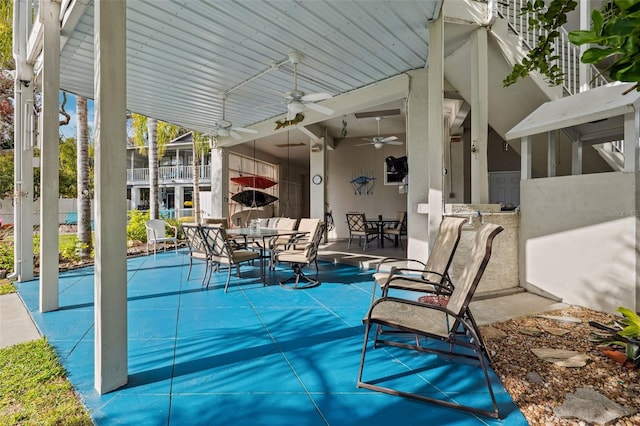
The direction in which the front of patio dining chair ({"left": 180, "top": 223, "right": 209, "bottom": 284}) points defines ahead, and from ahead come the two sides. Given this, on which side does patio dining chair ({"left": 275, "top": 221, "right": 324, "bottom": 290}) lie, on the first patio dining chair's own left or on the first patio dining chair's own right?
on the first patio dining chair's own right

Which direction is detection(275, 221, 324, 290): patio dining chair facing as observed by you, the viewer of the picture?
facing to the left of the viewer

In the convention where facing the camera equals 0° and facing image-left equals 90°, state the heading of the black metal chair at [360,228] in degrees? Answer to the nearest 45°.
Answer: approximately 225°

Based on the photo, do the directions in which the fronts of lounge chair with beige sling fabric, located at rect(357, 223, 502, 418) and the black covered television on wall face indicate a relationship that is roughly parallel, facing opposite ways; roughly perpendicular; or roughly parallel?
roughly perpendicular

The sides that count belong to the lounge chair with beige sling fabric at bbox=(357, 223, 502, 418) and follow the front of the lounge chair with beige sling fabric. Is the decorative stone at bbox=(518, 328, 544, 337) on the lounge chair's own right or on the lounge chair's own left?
on the lounge chair's own right

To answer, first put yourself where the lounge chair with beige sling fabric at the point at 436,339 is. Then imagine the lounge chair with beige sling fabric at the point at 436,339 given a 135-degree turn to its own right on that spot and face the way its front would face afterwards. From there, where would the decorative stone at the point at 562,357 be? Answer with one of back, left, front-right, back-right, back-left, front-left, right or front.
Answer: front

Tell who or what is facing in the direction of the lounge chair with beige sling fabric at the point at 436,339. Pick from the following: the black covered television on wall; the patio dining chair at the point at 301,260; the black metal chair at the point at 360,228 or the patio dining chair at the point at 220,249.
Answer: the black covered television on wall

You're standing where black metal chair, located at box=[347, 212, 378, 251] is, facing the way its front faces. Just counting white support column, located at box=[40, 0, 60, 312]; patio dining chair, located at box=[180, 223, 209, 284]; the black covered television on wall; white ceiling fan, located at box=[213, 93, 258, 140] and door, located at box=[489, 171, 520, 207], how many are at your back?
3

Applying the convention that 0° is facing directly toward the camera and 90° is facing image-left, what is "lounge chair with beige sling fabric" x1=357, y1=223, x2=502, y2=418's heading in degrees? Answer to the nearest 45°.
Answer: approximately 90°

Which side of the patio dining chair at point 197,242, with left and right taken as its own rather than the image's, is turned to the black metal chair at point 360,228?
front

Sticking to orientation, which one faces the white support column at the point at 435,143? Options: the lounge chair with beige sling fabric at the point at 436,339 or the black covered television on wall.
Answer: the black covered television on wall

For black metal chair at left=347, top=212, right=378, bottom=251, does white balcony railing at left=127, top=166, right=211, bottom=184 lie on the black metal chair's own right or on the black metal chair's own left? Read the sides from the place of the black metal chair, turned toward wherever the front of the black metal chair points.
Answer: on the black metal chair's own left

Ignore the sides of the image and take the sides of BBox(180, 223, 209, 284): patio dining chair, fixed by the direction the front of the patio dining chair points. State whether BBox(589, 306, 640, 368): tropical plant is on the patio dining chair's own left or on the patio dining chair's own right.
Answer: on the patio dining chair's own right

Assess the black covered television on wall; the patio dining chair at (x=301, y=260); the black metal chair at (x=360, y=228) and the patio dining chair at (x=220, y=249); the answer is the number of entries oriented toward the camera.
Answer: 1

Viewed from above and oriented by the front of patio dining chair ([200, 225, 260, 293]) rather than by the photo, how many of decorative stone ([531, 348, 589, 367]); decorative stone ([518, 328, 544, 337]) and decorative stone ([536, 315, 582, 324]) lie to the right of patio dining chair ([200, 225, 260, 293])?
3

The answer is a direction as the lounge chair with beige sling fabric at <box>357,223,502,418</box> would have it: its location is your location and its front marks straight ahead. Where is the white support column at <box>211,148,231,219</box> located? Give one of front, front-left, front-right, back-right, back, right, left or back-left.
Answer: front-right

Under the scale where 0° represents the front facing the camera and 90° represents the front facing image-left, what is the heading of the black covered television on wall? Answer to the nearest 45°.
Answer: approximately 0°

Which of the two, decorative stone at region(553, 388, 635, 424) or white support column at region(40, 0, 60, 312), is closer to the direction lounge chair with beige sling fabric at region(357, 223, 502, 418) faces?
the white support column

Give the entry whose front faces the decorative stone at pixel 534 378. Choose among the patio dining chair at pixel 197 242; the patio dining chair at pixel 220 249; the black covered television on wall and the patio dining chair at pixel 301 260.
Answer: the black covered television on wall
